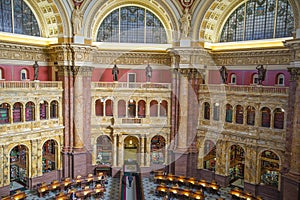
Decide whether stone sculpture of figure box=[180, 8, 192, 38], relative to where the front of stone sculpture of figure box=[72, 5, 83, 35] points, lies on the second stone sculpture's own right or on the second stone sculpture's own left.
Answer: on the second stone sculpture's own left

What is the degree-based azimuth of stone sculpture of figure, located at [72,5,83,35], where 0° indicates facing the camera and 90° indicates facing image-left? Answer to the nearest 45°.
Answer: approximately 0°

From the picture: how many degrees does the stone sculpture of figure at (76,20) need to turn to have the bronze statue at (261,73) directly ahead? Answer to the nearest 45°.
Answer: approximately 45° to its left

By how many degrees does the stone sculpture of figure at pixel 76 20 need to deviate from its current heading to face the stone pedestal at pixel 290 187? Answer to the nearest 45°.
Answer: approximately 45° to its left

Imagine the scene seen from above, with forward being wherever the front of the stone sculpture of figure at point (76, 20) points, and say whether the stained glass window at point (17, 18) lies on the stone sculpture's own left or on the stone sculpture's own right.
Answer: on the stone sculpture's own right

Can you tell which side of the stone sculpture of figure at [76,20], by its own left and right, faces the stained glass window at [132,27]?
left
